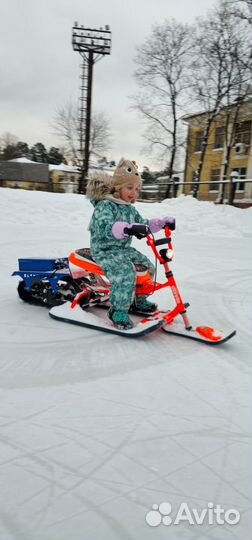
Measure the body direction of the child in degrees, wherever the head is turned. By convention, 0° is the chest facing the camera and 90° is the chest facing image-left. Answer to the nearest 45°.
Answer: approximately 315°

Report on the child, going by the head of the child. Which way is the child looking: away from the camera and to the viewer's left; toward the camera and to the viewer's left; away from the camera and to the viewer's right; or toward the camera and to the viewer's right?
toward the camera and to the viewer's right

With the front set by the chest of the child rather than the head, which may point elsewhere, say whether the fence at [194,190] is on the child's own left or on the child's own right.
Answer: on the child's own left

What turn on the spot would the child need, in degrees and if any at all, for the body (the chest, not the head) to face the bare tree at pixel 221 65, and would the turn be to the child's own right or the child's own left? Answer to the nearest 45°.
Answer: approximately 135° to the child's own left

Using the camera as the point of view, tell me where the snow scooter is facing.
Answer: facing the viewer and to the right of the viewer
